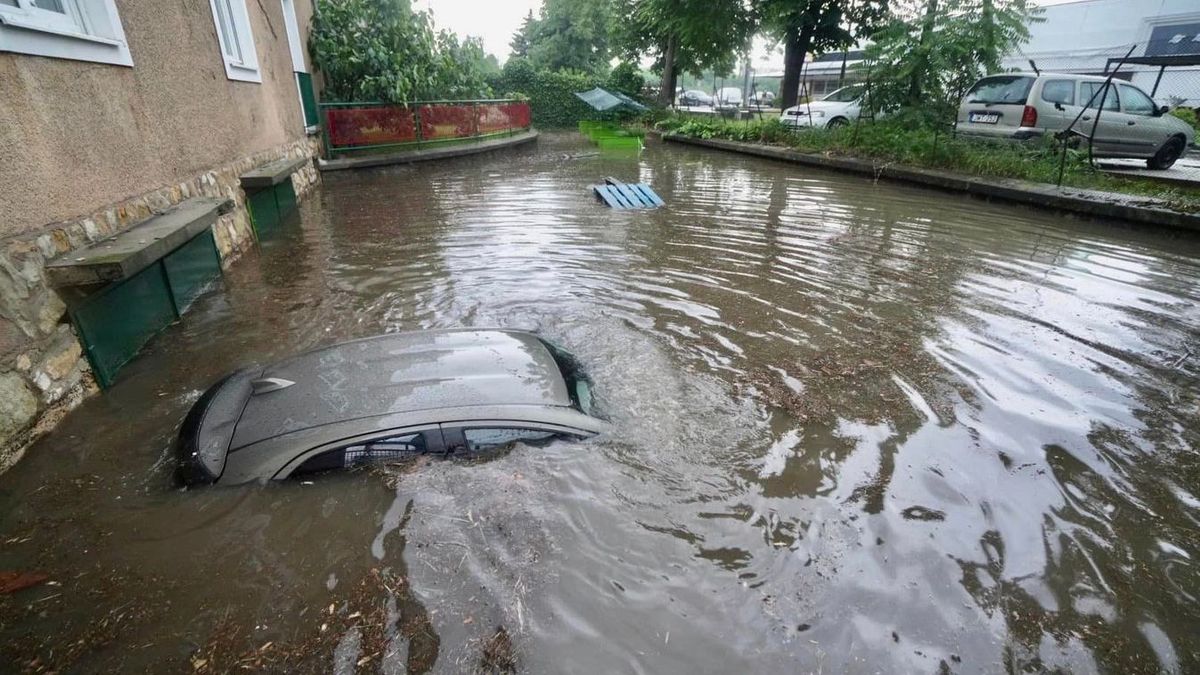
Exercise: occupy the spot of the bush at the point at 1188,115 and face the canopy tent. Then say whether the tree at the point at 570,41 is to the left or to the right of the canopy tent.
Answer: right

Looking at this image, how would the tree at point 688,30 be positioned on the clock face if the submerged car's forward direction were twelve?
The tree is roughly at 10 o'clock from the submerged car.

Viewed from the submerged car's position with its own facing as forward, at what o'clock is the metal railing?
The metal railing is roughly at 9 o'clock from the submerged car.

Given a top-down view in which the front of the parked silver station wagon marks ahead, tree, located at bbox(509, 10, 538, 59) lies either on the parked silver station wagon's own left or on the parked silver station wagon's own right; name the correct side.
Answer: on the parked silver station wagon's own left

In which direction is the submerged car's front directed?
to the viewer's right

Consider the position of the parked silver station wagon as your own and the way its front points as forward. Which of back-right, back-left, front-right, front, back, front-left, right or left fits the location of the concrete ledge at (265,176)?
back

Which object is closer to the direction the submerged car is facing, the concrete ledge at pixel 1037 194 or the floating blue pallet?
the concrete ledge

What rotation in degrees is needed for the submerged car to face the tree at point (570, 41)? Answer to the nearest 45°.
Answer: approximately 90° to its left

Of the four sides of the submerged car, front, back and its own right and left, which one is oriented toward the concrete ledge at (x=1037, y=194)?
front

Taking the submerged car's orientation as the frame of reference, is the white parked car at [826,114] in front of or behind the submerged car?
in front

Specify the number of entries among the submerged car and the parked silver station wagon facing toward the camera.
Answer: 0

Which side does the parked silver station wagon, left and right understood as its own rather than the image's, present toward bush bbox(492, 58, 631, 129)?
left

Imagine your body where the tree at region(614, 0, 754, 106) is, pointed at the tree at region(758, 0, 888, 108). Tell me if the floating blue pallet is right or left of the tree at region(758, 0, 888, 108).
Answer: right

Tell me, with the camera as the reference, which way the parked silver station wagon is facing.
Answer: facing away from the viewer and to the right of the viewer
